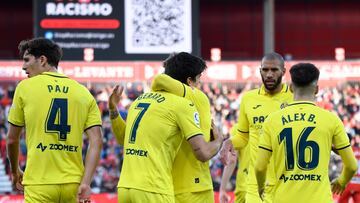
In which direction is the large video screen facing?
toward the camera

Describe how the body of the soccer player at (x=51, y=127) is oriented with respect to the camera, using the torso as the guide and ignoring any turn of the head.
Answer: away from the camera

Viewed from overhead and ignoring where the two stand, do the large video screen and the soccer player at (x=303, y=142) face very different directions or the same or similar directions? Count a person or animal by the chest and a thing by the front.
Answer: very different directions

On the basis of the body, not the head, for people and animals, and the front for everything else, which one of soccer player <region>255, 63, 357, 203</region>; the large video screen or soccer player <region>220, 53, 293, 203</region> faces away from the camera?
soccer player <region>255, 63, 357, 203</region>

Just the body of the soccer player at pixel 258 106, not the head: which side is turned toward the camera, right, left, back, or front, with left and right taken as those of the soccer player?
front

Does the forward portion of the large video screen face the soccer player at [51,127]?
yes

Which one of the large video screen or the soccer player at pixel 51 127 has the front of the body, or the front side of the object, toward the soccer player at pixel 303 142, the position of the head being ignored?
the large video screen

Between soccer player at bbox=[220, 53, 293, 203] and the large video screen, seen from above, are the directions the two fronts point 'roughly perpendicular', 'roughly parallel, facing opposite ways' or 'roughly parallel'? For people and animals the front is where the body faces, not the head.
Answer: roughly parallel

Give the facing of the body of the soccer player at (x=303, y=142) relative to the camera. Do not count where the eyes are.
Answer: away from the camera

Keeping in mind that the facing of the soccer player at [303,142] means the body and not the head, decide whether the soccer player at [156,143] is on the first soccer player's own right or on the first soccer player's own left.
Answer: on the first soccer player's own left

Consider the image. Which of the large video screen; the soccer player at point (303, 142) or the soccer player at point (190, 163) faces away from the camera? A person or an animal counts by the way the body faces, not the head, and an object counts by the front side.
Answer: the soccer player at point (303, 142)

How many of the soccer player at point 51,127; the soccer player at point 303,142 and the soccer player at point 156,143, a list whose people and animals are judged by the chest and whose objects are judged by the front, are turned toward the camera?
0

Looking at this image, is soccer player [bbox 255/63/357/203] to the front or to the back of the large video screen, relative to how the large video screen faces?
to the front
